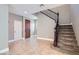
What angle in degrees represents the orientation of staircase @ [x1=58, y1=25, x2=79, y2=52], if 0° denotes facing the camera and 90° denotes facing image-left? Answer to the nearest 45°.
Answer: approximately 0°

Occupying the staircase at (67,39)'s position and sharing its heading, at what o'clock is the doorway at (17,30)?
The doorway is roughly at 3 o'clock from the staircase.
